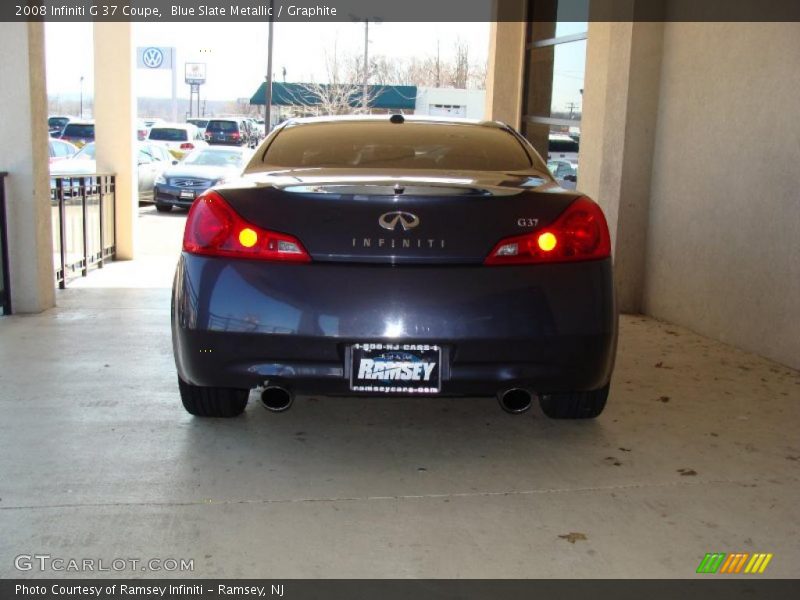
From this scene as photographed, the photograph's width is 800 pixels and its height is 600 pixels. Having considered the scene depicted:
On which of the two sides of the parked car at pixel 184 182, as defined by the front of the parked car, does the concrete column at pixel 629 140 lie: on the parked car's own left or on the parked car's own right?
on the parked car's own left

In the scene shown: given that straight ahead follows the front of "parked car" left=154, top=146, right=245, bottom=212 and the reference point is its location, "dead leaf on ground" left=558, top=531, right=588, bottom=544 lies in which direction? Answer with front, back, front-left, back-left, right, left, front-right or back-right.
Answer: front-left

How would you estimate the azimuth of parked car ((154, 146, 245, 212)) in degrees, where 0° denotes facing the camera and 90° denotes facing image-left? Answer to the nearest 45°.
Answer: approximately 45°

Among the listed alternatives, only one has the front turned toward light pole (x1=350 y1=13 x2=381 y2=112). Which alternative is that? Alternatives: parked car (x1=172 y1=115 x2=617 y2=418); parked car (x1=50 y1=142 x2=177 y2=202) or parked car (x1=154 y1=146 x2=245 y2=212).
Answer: parked car (x1=172 y1=115 x2=617 y2=418)

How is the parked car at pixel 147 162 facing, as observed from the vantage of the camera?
facing to the left of the viewer

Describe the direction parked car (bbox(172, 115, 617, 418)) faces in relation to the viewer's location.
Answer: facing away from the viewer

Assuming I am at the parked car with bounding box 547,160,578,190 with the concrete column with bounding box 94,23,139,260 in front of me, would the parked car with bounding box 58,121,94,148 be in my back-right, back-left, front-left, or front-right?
front-right

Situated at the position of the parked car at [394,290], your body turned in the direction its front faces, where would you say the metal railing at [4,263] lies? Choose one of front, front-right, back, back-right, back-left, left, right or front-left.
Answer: front-left

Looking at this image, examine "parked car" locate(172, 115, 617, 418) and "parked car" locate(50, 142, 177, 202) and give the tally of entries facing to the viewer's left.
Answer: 1

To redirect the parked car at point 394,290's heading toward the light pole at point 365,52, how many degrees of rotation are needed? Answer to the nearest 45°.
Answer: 0° — it already faces it

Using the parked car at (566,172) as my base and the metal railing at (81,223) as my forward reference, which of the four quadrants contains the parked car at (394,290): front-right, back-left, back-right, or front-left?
front-left

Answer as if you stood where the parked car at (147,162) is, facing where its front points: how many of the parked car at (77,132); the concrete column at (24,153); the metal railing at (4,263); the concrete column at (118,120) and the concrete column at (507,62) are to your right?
1

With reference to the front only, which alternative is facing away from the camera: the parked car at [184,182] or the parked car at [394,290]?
the parked car at [394,290]

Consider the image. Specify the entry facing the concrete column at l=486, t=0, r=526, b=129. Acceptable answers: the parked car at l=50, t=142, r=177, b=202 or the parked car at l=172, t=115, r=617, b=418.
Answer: the parked car at l=172, t=115, r=617, b=418
